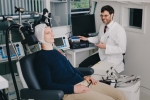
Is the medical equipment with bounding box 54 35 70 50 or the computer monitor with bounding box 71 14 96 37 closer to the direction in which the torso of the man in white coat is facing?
the medical equipment

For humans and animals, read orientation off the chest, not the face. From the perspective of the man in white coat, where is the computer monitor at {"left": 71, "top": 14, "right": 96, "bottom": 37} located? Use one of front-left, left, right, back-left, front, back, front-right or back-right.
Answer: right

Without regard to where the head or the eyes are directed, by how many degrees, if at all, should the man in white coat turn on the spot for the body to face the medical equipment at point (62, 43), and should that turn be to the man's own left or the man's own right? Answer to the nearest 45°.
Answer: approximately 45° to the man's own right

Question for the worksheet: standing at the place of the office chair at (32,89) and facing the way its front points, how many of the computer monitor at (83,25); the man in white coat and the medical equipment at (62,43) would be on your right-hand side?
0

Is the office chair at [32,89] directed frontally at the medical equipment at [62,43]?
no

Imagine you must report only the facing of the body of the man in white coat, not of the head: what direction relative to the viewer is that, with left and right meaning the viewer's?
facing the viewer and to the left of the viewer

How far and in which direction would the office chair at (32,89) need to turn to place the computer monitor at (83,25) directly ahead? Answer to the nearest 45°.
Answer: approximately 90° to its left

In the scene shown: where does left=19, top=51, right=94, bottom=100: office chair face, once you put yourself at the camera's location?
facing to the right of the viewer

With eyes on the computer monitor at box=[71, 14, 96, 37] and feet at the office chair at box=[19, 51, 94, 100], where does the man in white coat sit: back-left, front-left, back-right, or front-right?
front-right

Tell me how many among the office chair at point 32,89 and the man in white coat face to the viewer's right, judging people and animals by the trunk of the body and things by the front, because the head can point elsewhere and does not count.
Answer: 1

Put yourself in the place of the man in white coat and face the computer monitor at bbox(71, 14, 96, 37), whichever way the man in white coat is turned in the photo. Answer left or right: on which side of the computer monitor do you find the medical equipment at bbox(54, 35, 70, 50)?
left

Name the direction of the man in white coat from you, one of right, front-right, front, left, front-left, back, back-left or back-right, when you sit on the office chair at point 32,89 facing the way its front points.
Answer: front-left

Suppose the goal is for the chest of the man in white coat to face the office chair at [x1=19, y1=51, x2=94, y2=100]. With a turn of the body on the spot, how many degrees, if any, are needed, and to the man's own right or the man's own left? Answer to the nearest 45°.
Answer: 0° — they already face it
